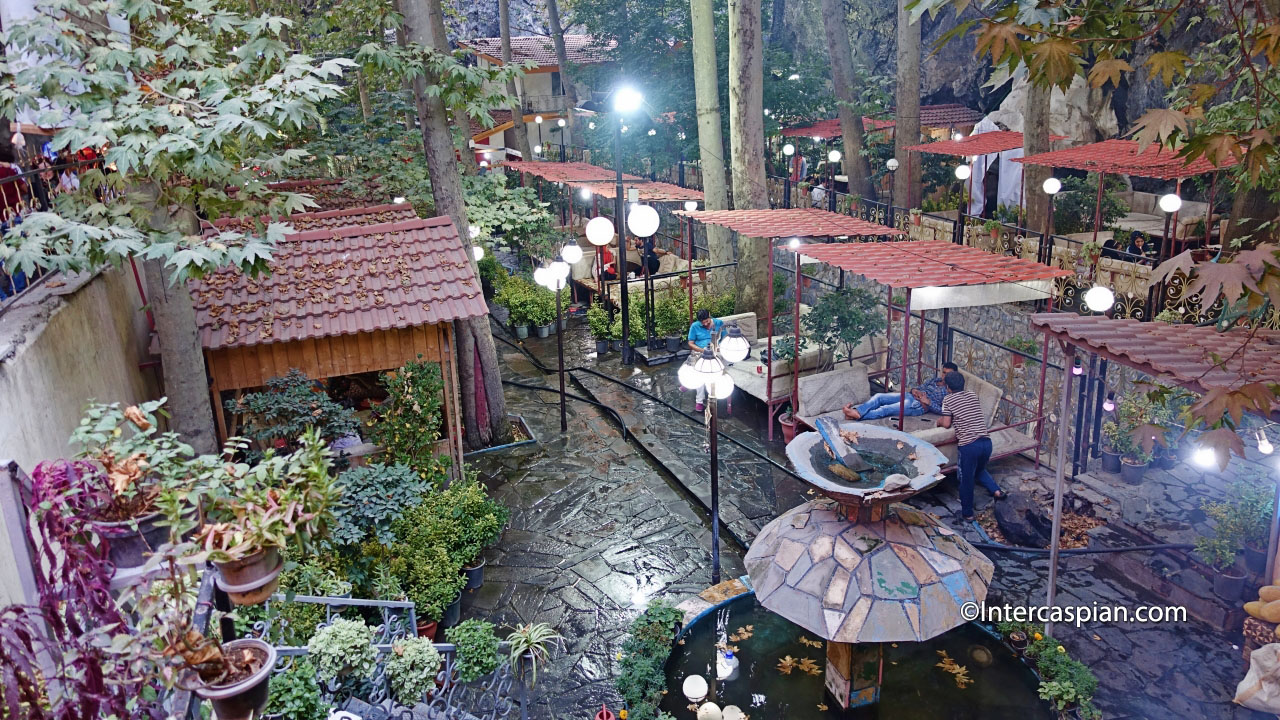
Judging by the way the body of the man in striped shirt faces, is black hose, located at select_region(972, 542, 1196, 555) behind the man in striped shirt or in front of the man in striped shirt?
behind

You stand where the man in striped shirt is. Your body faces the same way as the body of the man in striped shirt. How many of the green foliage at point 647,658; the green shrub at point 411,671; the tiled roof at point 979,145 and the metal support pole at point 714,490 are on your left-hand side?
3

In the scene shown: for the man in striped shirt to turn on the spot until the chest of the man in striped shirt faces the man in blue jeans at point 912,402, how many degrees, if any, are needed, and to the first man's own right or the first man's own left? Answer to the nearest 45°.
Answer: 0° — they already face them

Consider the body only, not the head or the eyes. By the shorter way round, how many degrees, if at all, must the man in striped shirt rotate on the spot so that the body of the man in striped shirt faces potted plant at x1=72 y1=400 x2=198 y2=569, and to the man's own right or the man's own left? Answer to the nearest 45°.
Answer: approximately 90° to the man's own left

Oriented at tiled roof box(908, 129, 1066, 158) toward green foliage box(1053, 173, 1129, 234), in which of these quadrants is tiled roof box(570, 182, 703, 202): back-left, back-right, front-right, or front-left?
back-right

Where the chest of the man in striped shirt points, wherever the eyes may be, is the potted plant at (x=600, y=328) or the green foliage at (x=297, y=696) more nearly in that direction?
the potted plant

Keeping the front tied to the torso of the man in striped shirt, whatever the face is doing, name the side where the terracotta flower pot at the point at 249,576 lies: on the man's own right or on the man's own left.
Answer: on the man's own left

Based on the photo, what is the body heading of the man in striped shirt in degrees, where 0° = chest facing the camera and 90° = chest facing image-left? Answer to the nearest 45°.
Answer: approximately 135°

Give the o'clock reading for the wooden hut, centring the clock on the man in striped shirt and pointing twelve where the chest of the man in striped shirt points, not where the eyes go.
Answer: The wooden hut is roughly at 10 o'clock from the man in striped shirt.

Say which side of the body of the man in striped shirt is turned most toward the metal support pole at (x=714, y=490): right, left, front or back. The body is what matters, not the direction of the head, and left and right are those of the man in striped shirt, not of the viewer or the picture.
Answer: left
